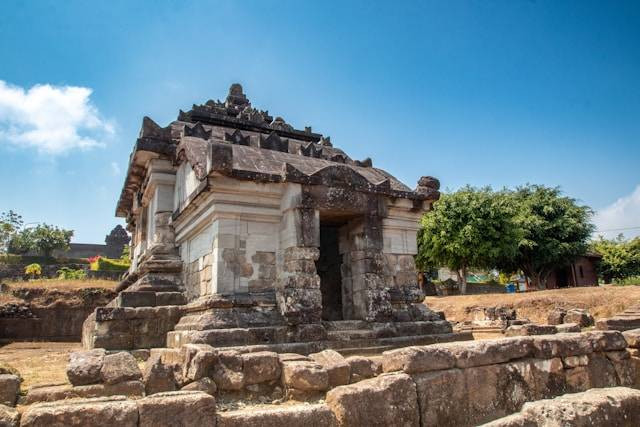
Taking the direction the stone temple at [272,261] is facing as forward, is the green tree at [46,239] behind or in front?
behind

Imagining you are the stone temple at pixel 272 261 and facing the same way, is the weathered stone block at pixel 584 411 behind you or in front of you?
in front

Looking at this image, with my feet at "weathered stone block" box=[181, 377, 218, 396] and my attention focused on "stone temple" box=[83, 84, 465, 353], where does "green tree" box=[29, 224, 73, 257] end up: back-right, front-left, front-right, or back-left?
front-left

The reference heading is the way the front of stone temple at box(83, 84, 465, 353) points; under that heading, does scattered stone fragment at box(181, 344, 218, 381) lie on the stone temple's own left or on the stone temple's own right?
on the stone temple's own right

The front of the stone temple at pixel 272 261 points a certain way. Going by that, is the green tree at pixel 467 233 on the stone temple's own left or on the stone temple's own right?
on the stone temple's own left

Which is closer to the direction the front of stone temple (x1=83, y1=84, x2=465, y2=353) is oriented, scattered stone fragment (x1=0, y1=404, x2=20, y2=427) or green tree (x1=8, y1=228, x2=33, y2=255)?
the scattered stone fragment

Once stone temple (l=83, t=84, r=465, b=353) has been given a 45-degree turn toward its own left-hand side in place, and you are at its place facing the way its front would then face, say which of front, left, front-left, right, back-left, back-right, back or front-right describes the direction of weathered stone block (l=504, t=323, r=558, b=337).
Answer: front

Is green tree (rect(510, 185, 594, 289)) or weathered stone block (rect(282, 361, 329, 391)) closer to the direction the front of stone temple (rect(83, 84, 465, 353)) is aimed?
the weathered stone block

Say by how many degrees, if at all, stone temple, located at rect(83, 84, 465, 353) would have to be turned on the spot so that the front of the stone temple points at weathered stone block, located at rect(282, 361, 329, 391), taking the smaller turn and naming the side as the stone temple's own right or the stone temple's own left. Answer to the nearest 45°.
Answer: approximately 45° to the stone temple's own right

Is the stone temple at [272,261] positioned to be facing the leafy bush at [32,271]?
no

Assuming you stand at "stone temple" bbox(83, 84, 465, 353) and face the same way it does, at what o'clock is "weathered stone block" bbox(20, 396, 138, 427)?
The weathered stone block is roughly at 2 o'clock from the stone temple.

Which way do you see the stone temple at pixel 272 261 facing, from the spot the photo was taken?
facing the viewer and to the right of the viewer

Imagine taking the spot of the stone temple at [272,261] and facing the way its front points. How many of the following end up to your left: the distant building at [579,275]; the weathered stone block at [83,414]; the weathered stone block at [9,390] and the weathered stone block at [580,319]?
2

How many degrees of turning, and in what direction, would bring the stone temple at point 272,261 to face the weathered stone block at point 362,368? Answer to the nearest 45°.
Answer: approximately 45° to its right

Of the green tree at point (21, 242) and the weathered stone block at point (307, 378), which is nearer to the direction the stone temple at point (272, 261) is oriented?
the weathered stone block

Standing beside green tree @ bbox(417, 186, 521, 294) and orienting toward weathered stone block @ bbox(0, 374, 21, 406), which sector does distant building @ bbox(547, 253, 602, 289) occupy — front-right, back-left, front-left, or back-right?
back-left

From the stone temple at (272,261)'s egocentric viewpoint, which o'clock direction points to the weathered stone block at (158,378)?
The weathered stone block is roughly at 2 o'clock from the stone temple.

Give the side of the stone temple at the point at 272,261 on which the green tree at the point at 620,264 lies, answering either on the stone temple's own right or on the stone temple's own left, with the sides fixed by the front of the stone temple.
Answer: on the stone temple's own left

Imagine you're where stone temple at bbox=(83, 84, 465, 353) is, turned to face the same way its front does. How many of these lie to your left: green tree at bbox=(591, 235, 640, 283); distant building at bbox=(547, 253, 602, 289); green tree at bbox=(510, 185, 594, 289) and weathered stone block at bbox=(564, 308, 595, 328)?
4

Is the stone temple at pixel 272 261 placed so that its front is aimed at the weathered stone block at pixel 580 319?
no

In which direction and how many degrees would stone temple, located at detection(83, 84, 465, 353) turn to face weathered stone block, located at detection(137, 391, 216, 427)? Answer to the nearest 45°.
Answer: approximately 45° to its right
